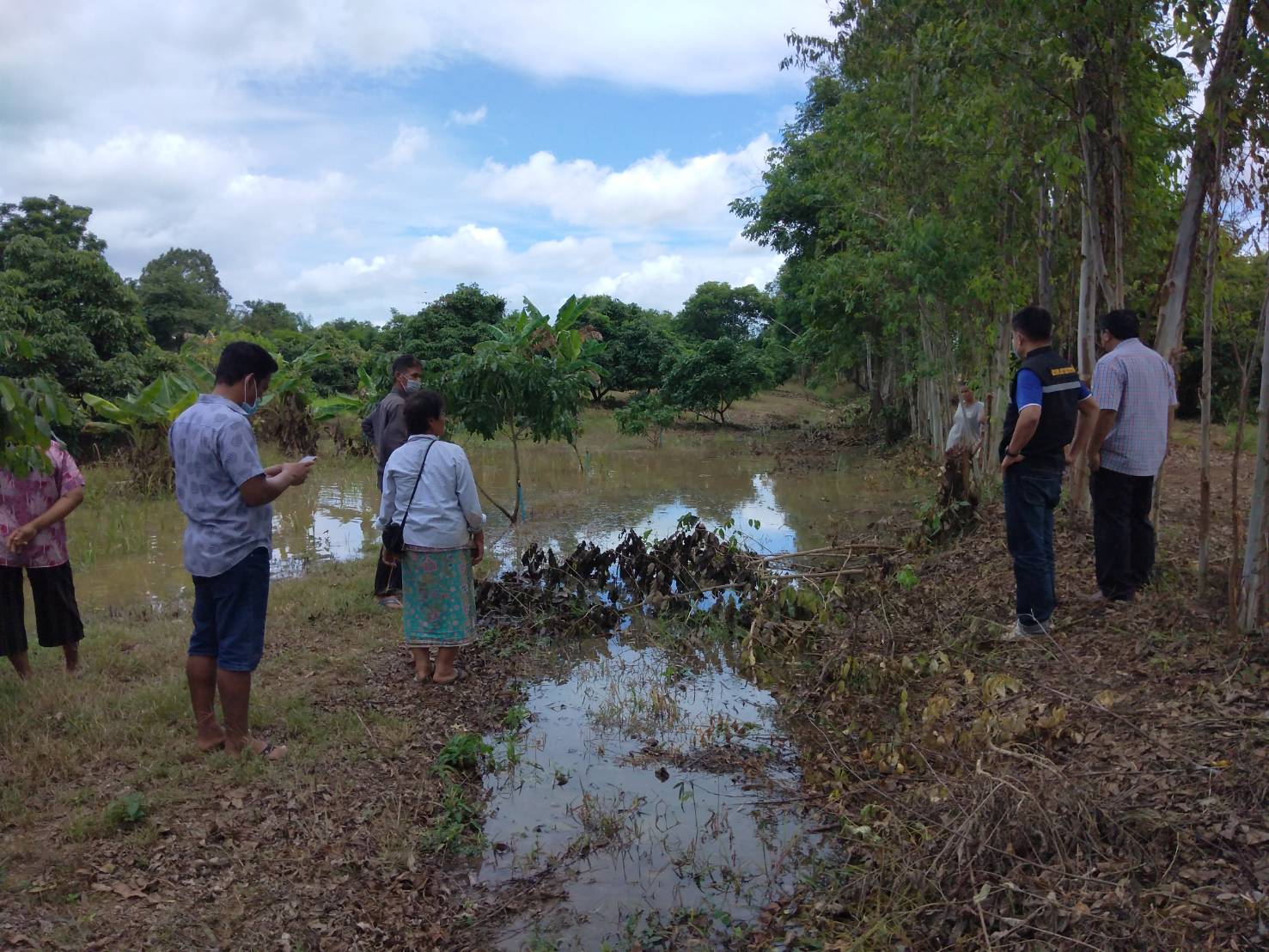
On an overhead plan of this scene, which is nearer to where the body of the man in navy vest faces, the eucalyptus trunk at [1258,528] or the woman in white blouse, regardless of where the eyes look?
the woman in white blouse

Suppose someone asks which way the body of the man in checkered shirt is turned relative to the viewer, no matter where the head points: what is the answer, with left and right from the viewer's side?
facing away from the viewer and to the left of the viewer

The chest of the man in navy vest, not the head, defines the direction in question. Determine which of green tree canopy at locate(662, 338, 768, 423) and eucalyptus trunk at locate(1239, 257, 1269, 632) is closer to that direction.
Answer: the green tree canopy

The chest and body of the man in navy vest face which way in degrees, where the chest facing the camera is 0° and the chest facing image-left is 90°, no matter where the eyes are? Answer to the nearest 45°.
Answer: approximately 135°

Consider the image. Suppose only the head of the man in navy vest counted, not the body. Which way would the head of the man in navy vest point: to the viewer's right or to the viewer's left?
to the viewer's left

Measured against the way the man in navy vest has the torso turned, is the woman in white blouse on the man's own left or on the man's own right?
on the man's own left
